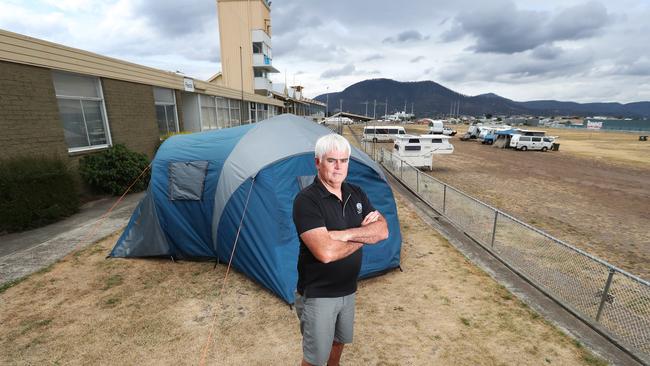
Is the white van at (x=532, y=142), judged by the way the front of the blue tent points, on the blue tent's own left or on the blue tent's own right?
on the blue tent's own left

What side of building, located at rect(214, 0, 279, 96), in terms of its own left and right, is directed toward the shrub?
right

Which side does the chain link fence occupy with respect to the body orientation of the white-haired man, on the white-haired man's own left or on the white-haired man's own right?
on the white-haired man's own left

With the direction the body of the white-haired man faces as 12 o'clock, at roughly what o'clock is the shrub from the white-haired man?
The shrub is roughly at 6 o'clock from the white-haired man.

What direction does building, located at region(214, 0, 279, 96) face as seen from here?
to the viewer's right

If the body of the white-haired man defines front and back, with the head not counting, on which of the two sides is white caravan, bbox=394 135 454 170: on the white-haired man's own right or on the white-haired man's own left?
on the white-haired man's own left

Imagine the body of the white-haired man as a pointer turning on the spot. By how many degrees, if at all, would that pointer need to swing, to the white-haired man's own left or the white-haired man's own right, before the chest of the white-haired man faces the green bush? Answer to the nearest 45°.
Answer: approximately 180°

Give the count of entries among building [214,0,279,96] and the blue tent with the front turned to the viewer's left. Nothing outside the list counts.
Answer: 0
